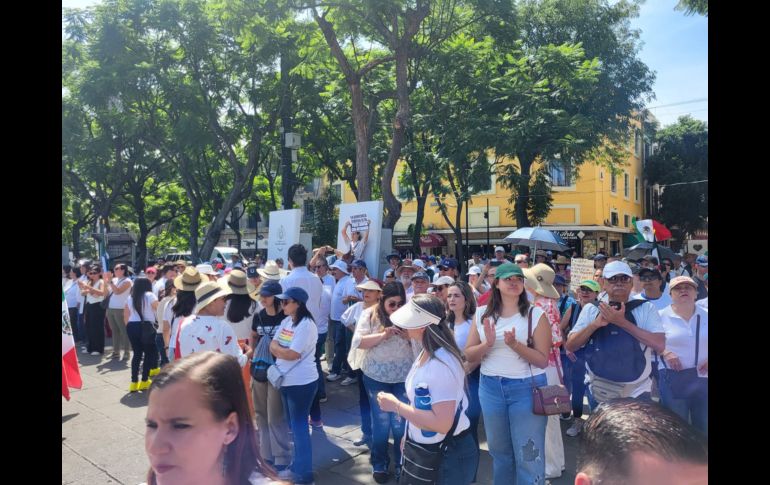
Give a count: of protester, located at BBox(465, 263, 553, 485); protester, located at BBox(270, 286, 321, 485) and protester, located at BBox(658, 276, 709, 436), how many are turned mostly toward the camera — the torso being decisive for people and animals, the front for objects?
2

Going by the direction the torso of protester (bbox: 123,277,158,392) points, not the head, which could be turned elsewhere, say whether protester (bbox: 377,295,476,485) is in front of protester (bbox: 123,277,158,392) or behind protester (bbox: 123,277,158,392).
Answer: behind

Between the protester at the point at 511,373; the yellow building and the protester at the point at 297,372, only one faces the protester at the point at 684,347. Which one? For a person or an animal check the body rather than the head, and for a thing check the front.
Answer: the yellow building

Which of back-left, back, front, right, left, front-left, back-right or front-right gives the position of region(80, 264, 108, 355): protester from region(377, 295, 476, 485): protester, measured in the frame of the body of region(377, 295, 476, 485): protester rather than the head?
front-right

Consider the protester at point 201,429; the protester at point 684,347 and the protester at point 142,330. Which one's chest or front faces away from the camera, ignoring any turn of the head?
the protester at point 142,330

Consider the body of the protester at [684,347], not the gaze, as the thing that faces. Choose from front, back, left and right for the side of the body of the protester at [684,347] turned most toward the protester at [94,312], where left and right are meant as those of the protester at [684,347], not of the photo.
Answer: right

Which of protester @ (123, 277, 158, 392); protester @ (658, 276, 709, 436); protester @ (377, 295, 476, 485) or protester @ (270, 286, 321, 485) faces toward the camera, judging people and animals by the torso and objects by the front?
protester @ (658, 276, 709, 436)

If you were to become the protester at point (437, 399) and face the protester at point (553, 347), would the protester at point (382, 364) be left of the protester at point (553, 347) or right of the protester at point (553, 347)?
left
